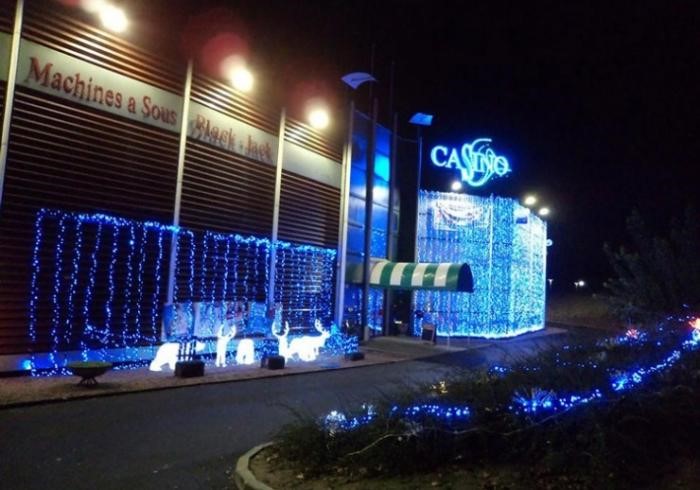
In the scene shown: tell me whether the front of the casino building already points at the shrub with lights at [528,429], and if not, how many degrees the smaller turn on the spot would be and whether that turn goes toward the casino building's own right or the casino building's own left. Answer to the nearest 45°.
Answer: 0° — it already faces it

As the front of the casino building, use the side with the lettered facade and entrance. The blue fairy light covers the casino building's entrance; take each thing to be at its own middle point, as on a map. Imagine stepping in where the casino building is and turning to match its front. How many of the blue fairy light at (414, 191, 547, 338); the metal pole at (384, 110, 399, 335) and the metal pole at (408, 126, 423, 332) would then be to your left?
3

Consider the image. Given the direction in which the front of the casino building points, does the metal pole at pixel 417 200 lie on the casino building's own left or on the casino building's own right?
on the casino building's own left

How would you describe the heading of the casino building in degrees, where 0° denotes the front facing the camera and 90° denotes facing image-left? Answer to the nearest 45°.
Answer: approximately 315°

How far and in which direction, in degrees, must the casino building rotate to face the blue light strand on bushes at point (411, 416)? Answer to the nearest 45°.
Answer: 0° — it already faces it

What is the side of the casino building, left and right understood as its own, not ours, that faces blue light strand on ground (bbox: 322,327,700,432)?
front

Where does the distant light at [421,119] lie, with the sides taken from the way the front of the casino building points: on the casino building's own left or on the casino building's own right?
on the casino building's own left
